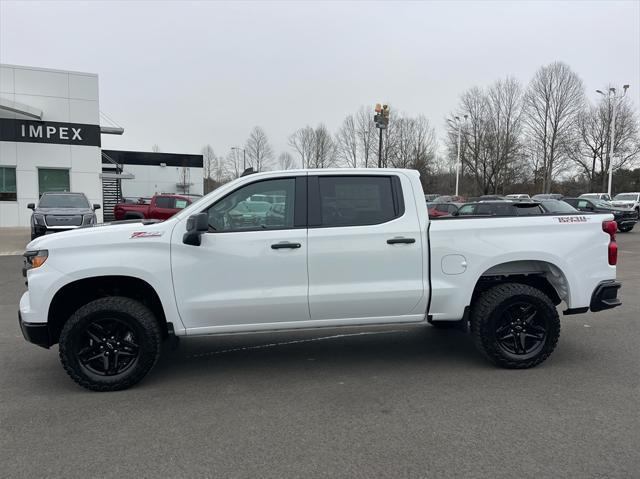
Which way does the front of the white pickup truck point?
to the viewer's left

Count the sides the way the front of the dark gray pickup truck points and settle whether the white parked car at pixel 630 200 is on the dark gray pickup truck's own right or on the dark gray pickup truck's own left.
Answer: on the dark gray pickup truck's own left

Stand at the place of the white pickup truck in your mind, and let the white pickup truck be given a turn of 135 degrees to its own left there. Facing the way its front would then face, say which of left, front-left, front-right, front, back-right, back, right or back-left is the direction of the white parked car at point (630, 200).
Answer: left

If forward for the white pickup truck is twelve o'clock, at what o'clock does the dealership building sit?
The dealership building is roughly at 2 o'clock from the white pickup truck.

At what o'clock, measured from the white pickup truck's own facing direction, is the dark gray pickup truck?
The dark gray pickup truck is roughly at 2 o'clock from the white pickup truck.

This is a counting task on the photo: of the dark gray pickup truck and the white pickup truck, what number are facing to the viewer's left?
1

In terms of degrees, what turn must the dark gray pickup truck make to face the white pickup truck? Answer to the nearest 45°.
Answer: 0° — it already faces it

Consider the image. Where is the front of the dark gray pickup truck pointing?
toward the camera

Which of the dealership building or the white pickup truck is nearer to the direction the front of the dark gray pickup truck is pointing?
the white pickup truck

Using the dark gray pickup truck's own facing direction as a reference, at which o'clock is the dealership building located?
The dealership building is roughly at 6 o'clock from the dark gray pickup truck.
